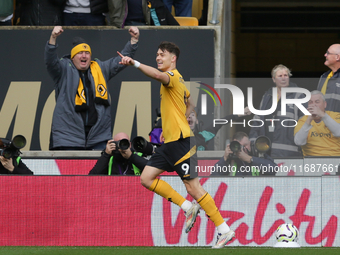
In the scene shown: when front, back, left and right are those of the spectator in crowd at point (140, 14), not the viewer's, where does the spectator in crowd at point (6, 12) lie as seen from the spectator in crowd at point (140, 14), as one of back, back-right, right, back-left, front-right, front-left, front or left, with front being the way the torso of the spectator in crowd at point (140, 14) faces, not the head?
right

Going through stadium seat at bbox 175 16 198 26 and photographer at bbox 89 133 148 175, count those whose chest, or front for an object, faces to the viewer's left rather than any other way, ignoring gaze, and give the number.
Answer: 0

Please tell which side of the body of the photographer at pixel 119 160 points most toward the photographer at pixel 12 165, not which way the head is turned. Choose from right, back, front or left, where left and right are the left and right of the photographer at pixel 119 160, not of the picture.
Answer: right

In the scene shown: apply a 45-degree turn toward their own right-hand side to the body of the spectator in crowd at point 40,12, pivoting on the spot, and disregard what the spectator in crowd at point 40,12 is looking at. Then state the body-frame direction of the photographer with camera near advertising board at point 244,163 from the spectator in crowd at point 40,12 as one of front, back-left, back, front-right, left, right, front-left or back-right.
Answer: left

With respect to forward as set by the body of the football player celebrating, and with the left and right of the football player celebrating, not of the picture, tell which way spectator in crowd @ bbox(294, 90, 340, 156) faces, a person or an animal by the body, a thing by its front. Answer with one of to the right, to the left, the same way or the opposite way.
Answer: to the left

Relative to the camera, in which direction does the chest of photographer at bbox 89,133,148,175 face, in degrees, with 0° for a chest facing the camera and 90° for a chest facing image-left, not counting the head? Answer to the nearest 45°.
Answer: approximately 0°

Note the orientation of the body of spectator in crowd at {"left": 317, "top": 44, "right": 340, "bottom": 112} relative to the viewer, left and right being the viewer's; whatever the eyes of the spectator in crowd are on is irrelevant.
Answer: facing the viewer and to the left of the viewer

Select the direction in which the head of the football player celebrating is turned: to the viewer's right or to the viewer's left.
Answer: to the viewer's left
